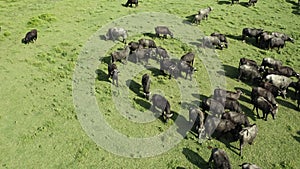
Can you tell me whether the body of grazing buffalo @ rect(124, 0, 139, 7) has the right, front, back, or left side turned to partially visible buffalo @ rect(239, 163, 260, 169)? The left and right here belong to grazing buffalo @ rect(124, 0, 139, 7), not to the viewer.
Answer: left

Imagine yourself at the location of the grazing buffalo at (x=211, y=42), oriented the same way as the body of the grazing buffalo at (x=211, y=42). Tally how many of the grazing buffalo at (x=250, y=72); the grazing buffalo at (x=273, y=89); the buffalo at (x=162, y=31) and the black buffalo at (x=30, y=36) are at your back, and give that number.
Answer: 2

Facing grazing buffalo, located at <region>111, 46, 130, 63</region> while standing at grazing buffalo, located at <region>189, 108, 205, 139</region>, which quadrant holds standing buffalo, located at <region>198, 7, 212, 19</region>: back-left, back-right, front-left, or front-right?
front-right

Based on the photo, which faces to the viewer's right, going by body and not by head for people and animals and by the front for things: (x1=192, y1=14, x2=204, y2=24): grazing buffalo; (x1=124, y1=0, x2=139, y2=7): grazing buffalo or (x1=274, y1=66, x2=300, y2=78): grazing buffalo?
(x1=274, y1=66, x2=300, y2=78): grazing buffalo

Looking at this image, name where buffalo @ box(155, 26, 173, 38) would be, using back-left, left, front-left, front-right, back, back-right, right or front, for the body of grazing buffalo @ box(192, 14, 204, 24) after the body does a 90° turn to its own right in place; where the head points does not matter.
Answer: left

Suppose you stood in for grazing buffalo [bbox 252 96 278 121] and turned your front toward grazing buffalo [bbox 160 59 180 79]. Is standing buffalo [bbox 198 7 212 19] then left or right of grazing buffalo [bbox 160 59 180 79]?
right

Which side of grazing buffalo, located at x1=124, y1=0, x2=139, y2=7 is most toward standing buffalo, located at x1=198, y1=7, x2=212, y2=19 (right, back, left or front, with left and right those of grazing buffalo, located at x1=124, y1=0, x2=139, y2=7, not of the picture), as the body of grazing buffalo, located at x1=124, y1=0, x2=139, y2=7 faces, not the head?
back

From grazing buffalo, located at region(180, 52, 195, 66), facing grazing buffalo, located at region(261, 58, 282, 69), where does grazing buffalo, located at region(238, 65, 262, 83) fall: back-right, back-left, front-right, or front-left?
front-right
